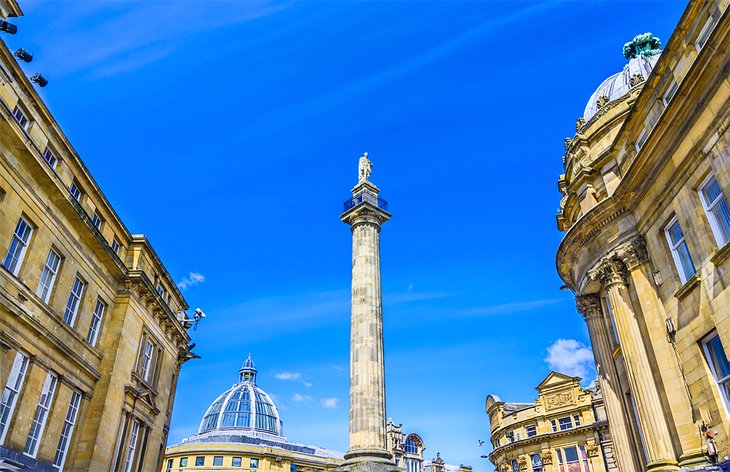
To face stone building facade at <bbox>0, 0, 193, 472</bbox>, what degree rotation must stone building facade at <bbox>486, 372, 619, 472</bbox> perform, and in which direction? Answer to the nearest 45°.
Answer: approximately 45° to its right

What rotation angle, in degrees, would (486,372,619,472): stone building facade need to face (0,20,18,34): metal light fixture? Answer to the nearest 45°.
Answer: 0° — it already faces it

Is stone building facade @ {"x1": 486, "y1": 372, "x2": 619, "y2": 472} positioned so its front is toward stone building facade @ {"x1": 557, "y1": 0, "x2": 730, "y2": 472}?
yes

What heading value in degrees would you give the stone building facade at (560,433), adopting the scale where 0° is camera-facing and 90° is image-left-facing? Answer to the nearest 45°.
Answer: approximately 0°

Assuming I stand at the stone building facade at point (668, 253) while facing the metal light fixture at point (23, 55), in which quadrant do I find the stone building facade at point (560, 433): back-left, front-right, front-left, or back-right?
back-right

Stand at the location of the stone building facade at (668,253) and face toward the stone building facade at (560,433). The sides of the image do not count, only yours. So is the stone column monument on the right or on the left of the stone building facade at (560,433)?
left

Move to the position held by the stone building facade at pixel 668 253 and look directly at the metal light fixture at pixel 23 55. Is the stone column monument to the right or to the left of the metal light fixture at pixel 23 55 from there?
right

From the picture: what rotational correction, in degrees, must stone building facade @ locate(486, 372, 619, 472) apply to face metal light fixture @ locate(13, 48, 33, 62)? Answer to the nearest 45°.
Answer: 0° — it already faces it
